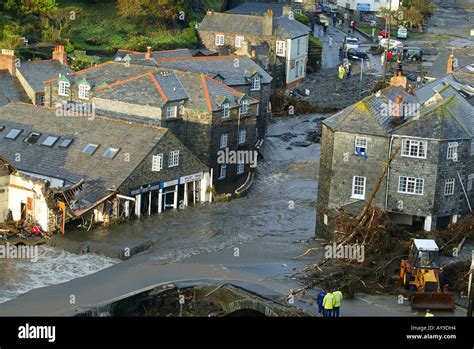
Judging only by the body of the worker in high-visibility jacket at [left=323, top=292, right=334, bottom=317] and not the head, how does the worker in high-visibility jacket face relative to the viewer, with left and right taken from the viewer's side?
facing away from the viewer

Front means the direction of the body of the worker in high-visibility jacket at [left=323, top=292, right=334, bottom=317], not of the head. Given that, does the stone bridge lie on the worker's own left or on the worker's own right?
on the worker's own left

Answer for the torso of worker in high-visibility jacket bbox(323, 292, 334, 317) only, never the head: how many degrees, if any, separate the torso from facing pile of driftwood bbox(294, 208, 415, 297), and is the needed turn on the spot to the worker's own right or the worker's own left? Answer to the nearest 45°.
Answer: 0° — they already face it
